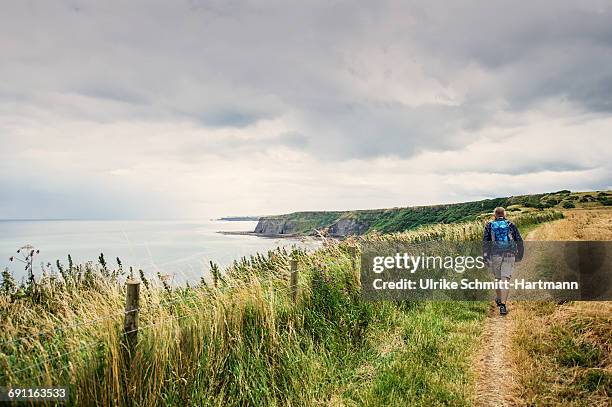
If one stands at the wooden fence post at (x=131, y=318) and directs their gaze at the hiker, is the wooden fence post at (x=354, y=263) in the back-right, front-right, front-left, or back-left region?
front-left

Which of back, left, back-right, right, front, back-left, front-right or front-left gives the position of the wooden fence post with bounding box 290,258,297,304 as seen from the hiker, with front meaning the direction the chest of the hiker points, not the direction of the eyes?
back-left

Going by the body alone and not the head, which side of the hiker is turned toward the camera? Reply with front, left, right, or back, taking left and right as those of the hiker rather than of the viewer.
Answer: back

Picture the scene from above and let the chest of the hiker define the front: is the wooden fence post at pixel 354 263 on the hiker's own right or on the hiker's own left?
on the hiker's own left

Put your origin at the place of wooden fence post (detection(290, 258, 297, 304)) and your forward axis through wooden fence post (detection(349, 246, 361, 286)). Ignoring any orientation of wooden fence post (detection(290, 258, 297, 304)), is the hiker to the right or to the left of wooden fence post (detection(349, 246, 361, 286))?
right

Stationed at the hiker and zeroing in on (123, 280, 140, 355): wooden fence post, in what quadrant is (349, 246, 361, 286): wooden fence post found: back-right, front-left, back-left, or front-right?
front-right

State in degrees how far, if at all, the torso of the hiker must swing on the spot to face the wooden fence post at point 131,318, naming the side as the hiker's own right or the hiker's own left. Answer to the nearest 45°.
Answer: approximately 135° to the hiker's own left
